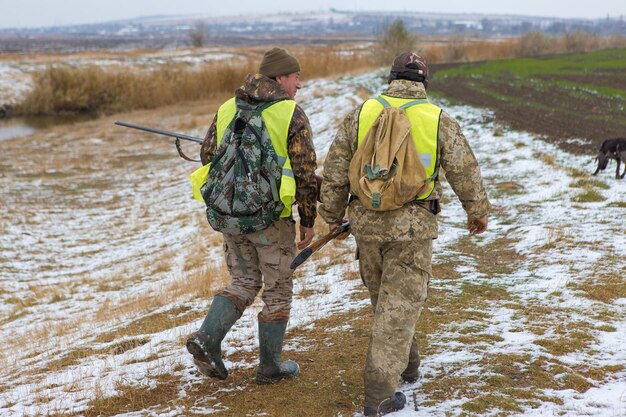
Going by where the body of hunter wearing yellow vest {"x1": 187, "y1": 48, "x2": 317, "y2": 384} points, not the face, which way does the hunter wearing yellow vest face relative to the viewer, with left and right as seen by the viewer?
facing away from the viewer and to the right of the viewer

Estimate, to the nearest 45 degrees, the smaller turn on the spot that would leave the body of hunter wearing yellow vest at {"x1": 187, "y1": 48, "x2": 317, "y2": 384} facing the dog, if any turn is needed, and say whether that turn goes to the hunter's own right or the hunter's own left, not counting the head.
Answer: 0° — they already face it

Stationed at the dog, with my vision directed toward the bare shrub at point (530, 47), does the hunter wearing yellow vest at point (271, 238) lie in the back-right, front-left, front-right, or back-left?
back-left

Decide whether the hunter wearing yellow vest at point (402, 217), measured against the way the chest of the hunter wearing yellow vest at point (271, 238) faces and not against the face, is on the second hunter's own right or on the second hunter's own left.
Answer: on the second hunter's own right

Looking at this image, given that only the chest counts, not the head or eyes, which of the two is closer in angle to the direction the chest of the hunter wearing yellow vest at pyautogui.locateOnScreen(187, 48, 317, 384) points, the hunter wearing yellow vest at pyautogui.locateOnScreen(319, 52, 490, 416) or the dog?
the dog

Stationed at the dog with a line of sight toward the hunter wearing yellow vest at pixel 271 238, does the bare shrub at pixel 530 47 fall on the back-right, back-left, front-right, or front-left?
back-right
